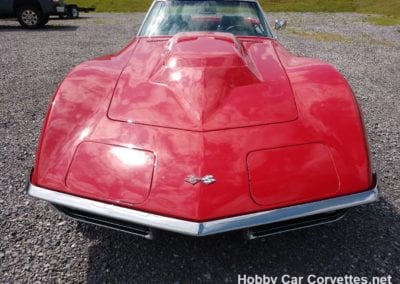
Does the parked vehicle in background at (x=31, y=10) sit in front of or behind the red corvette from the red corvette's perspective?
behind

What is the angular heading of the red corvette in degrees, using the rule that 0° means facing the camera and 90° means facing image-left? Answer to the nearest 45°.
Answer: approximately 0°
